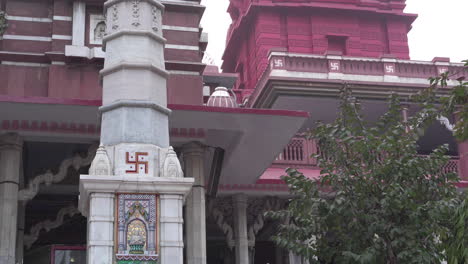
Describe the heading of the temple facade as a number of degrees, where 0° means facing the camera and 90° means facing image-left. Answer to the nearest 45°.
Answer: approximately 0°
